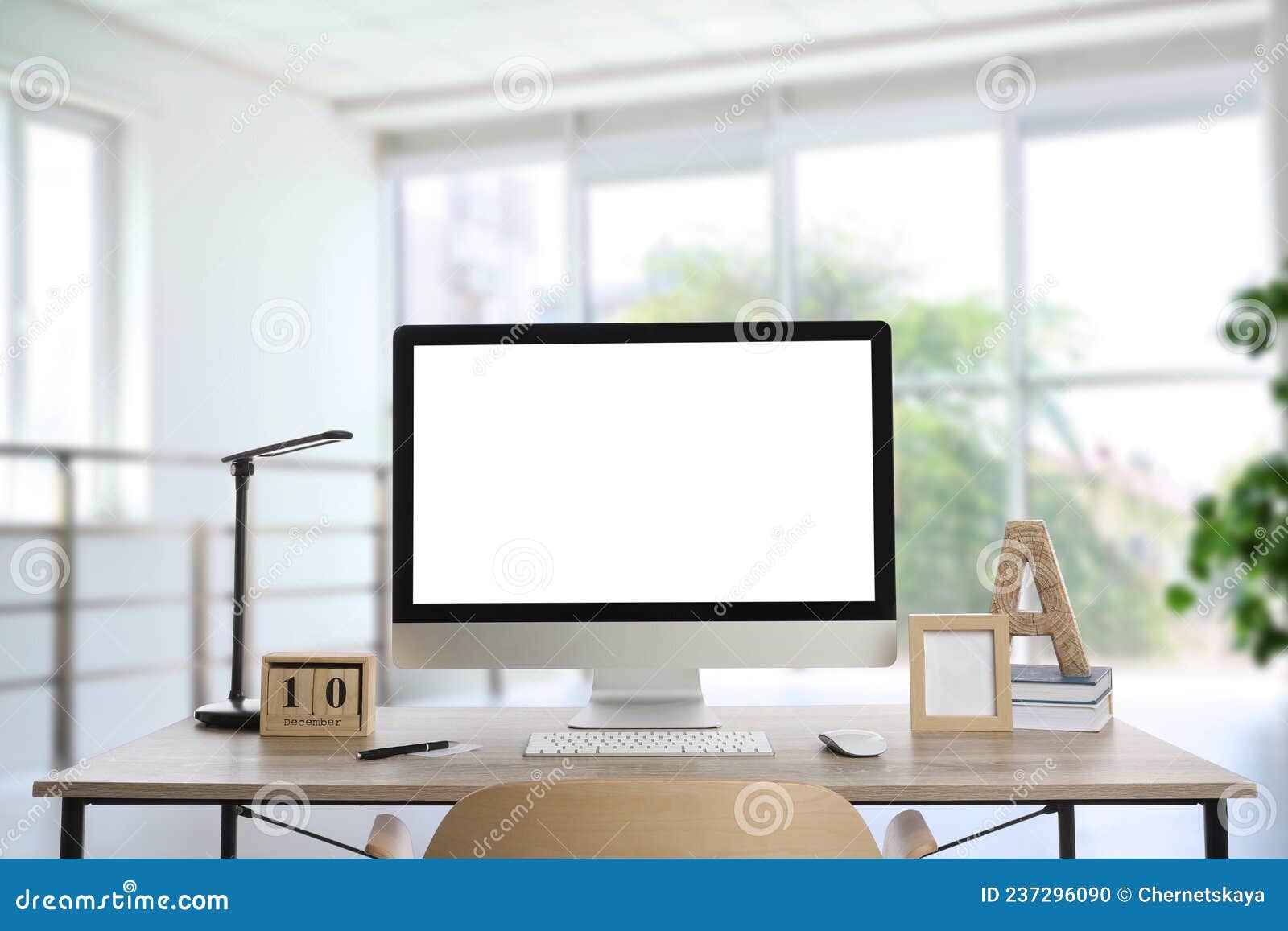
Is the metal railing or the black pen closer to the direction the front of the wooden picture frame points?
the black pen

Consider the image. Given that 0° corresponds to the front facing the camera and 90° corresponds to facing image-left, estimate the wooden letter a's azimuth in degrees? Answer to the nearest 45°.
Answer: approximately 0°

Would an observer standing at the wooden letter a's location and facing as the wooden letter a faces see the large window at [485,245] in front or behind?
behind

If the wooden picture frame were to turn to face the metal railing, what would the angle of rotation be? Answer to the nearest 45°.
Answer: approximately 135° to its right
